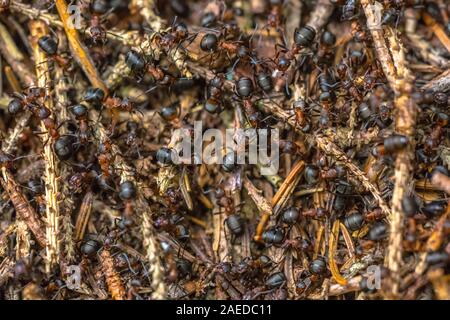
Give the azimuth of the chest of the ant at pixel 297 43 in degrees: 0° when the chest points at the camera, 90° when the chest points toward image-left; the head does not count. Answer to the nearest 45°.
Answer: approximately 45°

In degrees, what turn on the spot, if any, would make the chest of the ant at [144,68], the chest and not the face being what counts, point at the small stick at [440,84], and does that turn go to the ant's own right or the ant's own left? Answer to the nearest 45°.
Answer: approximately 45° to the ant's own left

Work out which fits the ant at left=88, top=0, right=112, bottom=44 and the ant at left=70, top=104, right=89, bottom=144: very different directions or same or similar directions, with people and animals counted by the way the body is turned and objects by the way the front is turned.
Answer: same or similar directions

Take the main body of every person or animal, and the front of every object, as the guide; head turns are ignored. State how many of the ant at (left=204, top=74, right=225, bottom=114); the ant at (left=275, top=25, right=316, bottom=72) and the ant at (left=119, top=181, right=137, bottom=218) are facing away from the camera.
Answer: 1

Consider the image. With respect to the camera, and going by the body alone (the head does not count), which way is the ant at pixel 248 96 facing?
toward the camera

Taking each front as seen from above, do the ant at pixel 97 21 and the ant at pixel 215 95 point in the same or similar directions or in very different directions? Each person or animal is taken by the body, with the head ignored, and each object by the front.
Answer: very different directions

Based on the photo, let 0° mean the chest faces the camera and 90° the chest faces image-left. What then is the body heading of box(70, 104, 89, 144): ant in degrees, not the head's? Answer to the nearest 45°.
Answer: approximately 0°

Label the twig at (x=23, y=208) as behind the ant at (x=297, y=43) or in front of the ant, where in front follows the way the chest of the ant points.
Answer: in front

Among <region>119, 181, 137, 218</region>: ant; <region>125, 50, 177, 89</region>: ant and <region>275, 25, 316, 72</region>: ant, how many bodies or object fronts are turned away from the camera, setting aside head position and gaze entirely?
0

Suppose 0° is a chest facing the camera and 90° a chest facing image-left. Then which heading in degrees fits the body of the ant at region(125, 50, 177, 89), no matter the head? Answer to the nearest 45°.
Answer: approximately 315°
